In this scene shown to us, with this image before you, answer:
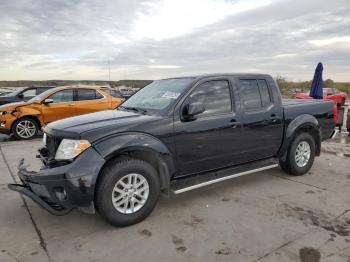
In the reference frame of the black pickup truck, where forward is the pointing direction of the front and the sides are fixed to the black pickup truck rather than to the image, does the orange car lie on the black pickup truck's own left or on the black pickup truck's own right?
on the black pickup truck's own right

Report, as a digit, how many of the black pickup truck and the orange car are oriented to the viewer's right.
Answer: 0

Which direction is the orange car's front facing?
to the viewer's left

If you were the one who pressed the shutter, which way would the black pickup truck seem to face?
facing the viewer and to the left of the viewer

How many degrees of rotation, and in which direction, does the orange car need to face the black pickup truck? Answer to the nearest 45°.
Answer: approximately 90° to its left

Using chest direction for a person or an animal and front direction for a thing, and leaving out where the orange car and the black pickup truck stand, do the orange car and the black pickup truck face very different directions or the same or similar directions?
same or similar directions
